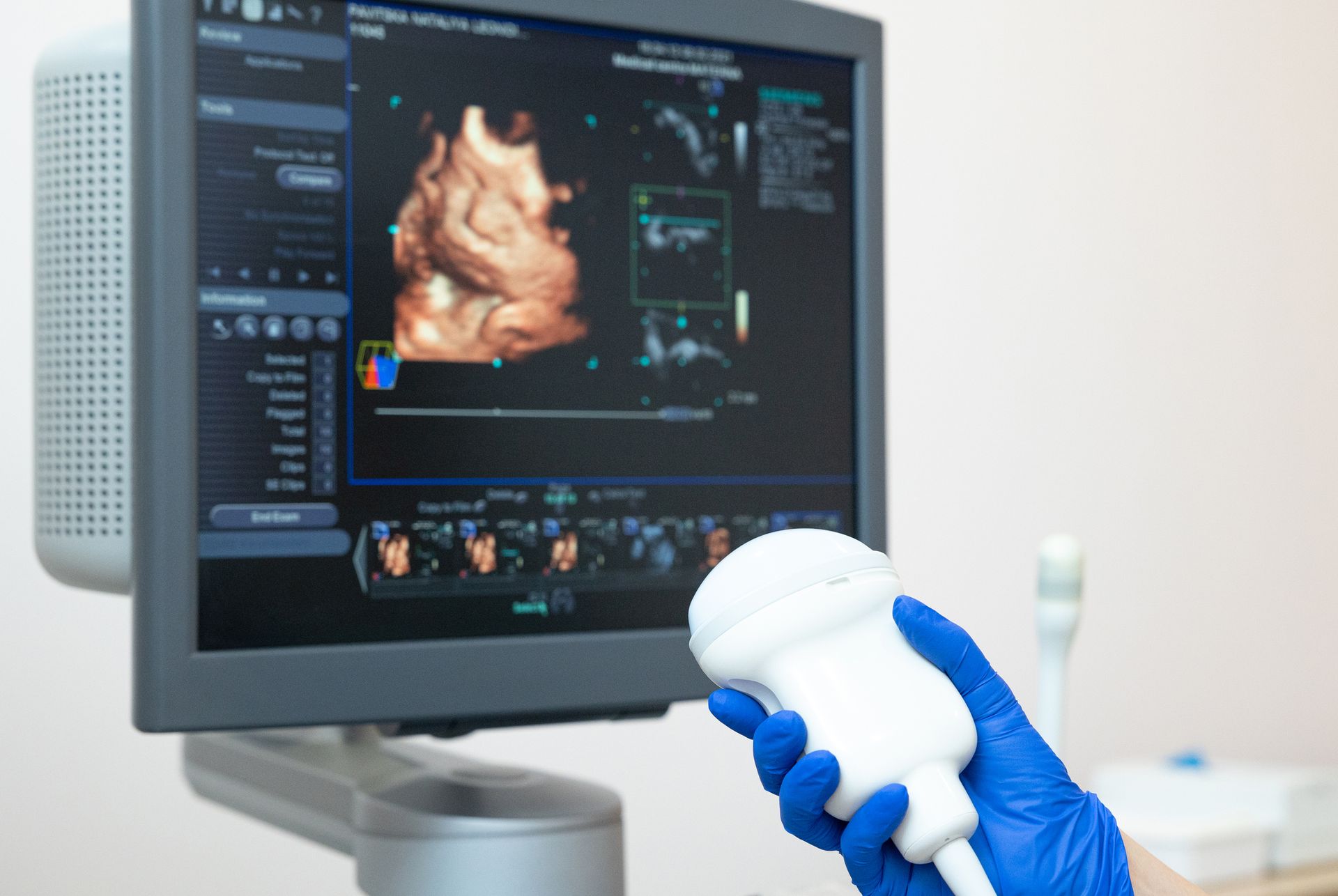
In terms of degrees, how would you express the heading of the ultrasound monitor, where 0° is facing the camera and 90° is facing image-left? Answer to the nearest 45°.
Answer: approximately 315°
